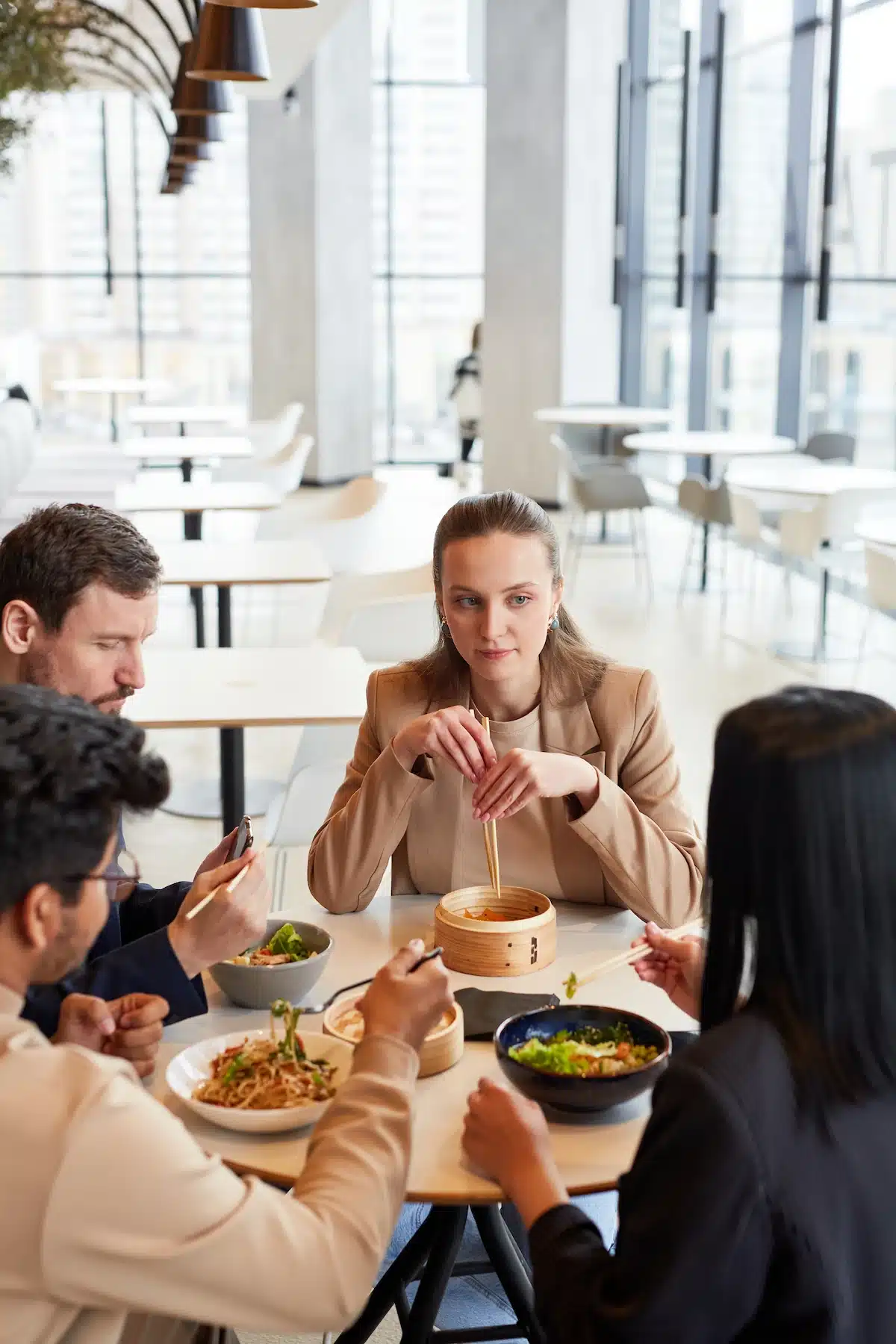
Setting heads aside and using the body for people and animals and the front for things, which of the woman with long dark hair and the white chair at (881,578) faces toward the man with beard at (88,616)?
the woman with long dark hair

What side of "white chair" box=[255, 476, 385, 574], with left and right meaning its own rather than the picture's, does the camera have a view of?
left

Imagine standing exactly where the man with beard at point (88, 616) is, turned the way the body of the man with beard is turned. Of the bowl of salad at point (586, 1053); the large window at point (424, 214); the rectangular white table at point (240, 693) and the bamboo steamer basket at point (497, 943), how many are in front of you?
2

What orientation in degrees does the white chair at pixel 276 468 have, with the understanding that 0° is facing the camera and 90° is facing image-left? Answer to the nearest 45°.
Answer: approximately 90°

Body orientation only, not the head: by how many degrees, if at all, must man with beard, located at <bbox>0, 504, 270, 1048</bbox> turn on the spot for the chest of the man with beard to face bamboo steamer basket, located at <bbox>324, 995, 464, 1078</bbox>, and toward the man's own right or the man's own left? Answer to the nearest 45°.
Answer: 0° — they already face it
